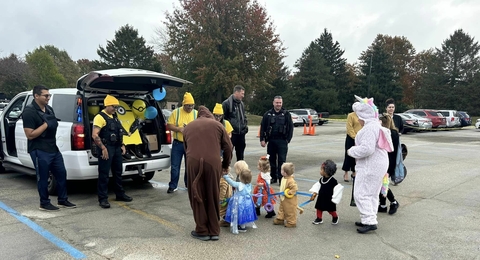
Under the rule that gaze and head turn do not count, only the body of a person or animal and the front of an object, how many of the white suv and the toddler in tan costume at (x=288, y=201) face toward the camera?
0

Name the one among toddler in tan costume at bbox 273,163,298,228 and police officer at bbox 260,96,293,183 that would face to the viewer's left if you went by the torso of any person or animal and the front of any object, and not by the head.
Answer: the toddler in tan costume

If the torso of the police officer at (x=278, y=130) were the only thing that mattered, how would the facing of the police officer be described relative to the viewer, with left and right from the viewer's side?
facing the viewer

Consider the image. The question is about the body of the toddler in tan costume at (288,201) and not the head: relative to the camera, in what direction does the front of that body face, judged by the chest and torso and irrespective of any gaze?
to the viewer's left

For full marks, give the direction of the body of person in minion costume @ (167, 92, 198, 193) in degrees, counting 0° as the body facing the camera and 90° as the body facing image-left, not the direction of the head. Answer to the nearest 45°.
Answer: approximately 315°

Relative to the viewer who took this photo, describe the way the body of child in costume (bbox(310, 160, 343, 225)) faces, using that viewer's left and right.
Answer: facing the viewer and to the left of the viewer

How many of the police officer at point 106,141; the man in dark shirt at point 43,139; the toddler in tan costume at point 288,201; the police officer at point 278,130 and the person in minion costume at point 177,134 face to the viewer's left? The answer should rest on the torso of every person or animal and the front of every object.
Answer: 1

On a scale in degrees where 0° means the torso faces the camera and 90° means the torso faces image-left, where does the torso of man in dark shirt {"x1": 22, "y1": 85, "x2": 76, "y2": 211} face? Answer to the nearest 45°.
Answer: approximately 315°

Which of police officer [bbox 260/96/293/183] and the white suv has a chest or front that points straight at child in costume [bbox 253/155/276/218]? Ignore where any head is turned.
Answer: the police officer

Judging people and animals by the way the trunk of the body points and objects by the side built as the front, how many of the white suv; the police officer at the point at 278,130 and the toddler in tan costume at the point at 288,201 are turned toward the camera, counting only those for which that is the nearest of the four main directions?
1

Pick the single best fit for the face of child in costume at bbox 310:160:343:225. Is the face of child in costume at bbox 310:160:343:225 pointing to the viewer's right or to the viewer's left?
to the viewer's left
